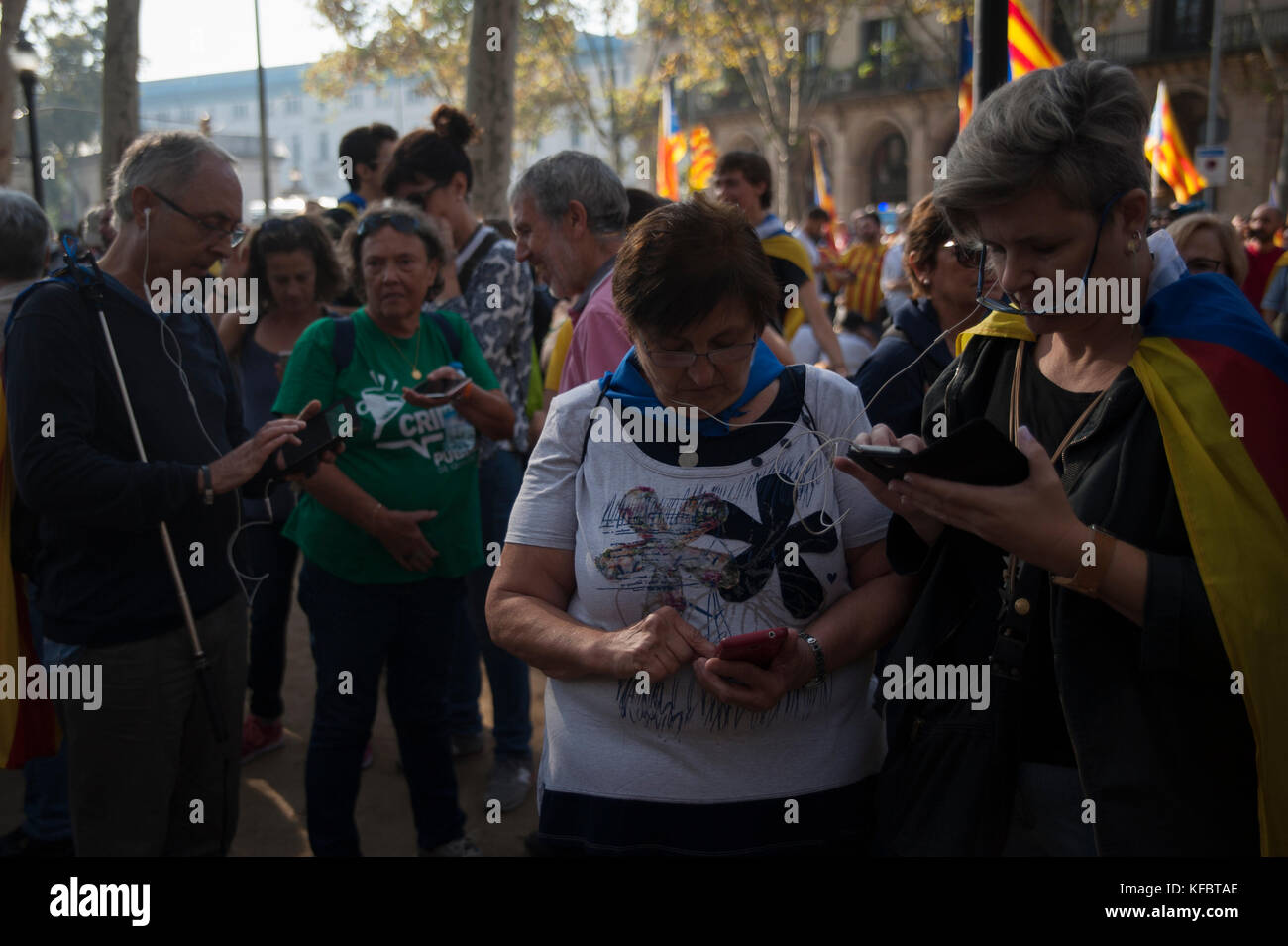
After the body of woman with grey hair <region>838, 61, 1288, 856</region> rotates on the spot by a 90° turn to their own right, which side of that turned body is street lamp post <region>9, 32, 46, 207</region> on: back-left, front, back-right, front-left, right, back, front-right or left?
front

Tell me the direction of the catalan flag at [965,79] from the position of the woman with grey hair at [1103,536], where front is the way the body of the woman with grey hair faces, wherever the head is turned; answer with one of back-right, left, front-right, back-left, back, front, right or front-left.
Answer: back-right

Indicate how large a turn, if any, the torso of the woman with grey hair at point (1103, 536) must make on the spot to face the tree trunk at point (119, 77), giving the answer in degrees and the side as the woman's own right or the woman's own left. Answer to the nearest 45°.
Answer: approximately 90° to the woman's own right

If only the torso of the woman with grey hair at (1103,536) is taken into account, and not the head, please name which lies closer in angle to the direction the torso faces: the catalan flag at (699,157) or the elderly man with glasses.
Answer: the elderly man with glasses

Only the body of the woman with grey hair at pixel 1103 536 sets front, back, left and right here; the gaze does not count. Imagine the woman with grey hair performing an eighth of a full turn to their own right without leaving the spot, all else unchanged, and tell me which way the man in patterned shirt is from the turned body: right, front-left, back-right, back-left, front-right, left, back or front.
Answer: right

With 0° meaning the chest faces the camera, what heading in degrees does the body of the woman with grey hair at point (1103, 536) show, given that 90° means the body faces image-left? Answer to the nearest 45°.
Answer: approximately 45°
